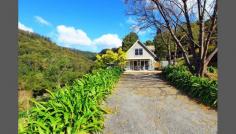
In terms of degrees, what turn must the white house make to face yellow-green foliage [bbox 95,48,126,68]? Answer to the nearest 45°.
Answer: approximately 45° to its right

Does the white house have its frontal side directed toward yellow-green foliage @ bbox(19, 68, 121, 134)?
yes

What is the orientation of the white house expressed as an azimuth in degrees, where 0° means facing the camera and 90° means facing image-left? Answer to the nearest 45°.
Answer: approximately 0°

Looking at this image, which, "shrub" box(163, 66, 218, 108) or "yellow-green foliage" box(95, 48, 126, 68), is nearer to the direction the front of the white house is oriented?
the shrub

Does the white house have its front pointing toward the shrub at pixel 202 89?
yes

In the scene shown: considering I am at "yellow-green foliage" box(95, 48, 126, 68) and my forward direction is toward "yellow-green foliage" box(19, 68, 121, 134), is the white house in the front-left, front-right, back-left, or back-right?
back-left

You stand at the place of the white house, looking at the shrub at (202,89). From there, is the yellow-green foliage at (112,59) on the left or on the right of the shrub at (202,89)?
right
